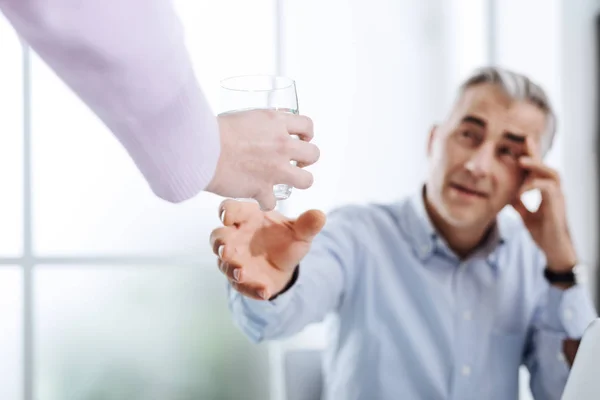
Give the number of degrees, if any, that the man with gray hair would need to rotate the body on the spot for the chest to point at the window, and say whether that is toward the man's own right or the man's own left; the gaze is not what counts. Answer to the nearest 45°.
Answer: approximately 135° to the man's own right

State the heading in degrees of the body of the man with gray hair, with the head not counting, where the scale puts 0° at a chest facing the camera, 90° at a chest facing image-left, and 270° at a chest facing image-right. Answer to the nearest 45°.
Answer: approximately 0°
